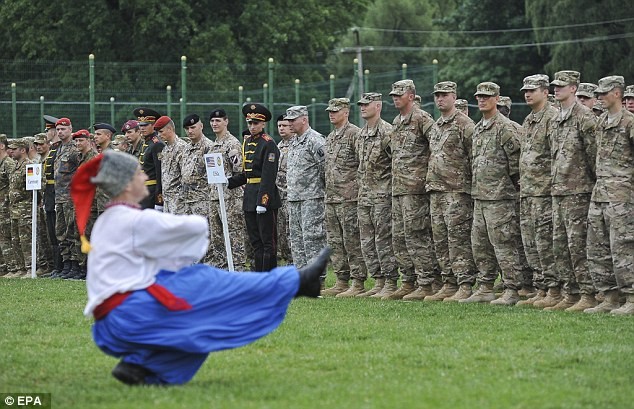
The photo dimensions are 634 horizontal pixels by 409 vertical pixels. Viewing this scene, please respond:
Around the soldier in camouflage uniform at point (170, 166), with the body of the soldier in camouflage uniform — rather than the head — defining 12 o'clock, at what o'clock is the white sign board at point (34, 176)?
The white sign board is roughly at 3 o'clock from the soldier in camouflage uniform.

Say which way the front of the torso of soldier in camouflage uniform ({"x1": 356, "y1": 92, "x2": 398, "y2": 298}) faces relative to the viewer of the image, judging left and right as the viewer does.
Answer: facing the viewer and to the left of the viewer

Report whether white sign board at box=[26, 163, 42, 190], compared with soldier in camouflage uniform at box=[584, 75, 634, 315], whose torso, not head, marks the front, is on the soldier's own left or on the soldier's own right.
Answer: on the soldier's own right

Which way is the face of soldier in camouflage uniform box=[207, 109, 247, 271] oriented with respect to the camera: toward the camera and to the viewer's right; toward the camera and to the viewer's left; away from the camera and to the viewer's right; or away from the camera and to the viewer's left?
toward the camera and to the viewer's left

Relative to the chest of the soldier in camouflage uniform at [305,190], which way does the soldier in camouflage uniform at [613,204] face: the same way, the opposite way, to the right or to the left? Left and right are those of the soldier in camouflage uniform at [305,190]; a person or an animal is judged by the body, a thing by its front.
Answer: the same way

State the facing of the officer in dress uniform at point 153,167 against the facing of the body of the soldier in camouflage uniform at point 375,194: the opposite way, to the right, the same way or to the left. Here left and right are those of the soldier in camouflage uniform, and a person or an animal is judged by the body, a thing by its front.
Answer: the same way

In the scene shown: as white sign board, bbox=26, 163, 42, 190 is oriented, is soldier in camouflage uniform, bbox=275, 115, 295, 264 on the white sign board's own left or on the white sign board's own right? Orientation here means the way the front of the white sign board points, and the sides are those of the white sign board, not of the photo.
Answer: on the white sign board's own left

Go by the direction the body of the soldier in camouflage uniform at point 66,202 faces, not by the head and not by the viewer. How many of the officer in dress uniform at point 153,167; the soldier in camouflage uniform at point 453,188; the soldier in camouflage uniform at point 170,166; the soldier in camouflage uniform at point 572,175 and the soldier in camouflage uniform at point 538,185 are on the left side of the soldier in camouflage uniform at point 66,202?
5

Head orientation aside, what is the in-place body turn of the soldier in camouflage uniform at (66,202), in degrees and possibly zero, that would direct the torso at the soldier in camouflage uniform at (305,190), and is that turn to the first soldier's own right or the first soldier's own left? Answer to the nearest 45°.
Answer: approximately 90° to the first soldier's own left

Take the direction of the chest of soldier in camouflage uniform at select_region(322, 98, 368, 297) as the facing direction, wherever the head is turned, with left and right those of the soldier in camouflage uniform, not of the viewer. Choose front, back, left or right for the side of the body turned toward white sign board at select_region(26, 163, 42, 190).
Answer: right

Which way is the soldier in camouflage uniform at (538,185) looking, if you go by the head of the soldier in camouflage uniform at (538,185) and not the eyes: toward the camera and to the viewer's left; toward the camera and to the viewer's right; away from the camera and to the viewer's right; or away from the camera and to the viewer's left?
toward the camera and to the viewer's left

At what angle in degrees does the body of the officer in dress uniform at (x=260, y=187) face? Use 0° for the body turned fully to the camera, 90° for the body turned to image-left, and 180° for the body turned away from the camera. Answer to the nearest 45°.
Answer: approximately 45°
